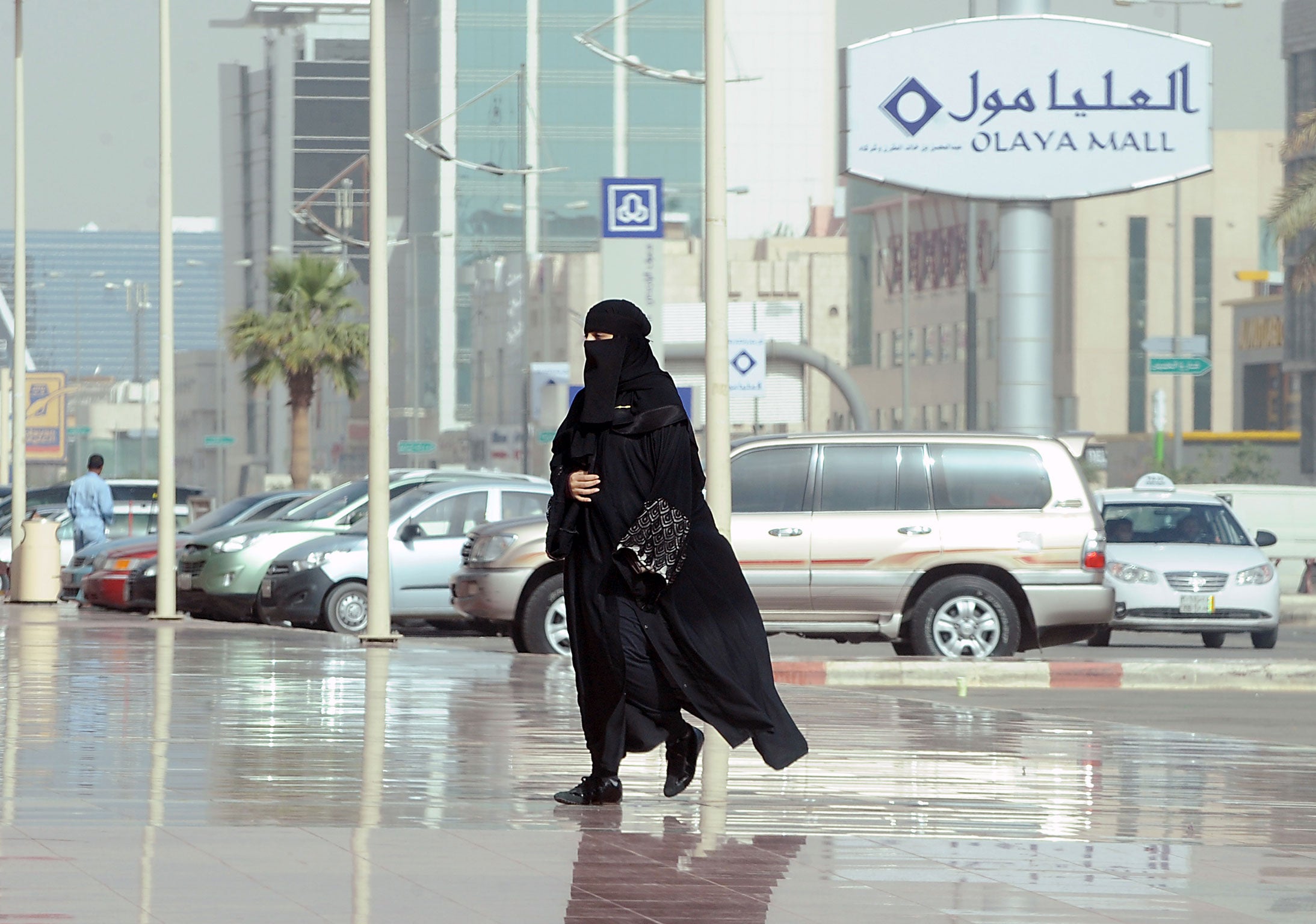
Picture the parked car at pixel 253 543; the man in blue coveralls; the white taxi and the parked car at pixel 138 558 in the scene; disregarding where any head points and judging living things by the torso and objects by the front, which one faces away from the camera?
the man in blue coveralls

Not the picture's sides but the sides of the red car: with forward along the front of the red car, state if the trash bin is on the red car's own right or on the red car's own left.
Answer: on the red car's own right

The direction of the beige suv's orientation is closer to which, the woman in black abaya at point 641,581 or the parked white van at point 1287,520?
the woman in black abaya

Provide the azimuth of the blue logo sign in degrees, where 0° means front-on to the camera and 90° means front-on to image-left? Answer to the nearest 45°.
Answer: approximately 0°

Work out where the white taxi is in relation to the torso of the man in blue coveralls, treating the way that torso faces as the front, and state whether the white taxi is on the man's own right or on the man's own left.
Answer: on the man's own right

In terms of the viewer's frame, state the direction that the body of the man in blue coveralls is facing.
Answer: away from the camera

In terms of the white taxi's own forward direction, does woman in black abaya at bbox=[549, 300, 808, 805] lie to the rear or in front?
in front

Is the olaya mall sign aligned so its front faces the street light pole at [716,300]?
yes

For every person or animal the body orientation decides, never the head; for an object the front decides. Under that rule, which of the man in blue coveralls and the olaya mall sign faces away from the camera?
the man in blue coveralls

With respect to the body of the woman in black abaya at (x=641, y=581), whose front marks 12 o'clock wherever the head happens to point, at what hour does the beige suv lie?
The beige suv is roughly at 5 o'clock from the woman in black abaya.

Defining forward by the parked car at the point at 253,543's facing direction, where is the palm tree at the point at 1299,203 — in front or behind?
behind

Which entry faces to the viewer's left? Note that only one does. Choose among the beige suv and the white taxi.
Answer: the beige suv

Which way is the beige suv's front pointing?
to the viewer's left
